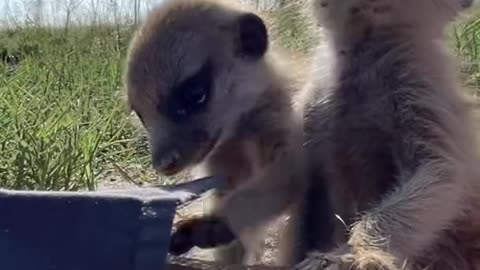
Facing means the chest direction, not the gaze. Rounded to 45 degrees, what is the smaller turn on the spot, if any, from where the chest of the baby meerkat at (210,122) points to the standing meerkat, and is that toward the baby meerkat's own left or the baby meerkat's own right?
approximately 135° to the baby meerkat's own left

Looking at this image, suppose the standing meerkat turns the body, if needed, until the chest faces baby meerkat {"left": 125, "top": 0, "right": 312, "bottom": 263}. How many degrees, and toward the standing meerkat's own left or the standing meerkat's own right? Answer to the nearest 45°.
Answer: approximately 45° to the standing meerkat's own right

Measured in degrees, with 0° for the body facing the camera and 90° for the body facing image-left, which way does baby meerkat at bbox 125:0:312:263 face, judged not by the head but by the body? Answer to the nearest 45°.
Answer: approximately 45°

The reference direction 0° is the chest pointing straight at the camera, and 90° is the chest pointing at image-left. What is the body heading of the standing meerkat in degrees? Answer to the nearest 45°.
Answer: approximately 45°
